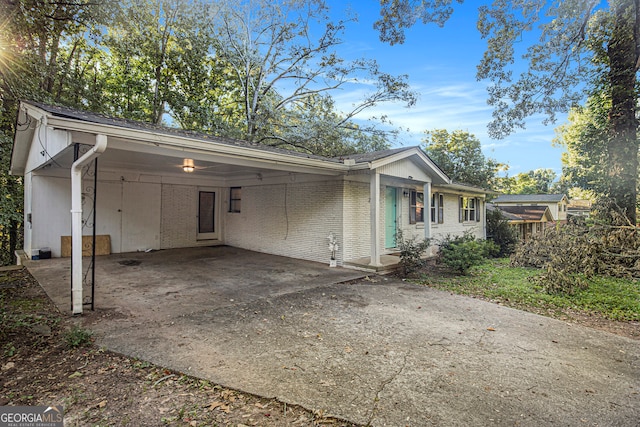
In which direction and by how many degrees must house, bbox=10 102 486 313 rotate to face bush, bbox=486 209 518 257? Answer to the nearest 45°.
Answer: approximately 45° to its left

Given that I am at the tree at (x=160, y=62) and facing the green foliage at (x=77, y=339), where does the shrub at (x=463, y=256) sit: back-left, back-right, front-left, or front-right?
front-left

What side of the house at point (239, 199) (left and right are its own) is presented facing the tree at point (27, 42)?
right

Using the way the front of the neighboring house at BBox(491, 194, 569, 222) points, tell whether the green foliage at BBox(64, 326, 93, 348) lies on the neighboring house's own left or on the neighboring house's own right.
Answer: on the neighboring house's own right

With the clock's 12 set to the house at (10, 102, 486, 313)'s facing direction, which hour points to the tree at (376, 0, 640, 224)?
The tree is roughly at 11 o'clock from the house.

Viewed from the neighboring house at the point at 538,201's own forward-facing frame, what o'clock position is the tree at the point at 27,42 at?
The tree is roughly at 2 o'clock from the neighboring house.

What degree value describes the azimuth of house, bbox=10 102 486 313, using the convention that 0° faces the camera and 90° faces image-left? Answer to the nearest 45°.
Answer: approximately 315°

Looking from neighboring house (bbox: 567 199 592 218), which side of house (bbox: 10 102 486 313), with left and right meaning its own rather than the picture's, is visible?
left

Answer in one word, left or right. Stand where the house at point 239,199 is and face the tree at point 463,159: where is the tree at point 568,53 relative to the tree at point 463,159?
right

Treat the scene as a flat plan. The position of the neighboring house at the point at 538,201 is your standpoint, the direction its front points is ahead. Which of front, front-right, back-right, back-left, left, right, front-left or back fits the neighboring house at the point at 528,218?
front-right

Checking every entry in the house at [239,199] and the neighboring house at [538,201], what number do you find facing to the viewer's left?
0

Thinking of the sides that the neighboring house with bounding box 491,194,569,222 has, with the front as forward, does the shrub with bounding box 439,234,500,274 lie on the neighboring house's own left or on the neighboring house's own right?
on the neighboring house's own right

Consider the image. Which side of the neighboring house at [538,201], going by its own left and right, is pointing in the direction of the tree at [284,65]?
right
